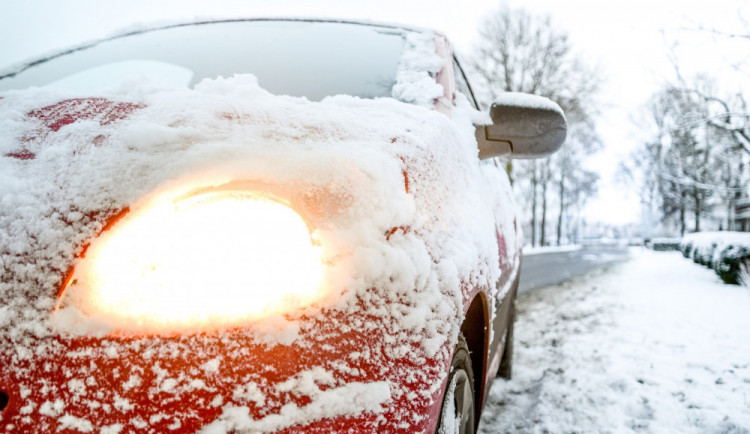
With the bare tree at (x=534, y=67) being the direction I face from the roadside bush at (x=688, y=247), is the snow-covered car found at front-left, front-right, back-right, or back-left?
back-left

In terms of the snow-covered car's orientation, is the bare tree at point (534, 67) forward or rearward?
rearward

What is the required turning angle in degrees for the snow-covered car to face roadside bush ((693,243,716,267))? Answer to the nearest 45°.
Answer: approximately 180°

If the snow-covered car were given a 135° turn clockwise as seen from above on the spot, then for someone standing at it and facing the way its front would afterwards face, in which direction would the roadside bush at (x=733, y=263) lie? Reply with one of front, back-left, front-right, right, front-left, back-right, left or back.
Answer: front-right

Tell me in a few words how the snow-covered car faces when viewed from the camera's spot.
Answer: facing the viewer and to the left of the viewer

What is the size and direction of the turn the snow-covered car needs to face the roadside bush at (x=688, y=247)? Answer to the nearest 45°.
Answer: approximately 180°

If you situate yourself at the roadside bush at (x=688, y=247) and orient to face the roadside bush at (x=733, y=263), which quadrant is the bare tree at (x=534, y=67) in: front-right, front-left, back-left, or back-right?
back-right

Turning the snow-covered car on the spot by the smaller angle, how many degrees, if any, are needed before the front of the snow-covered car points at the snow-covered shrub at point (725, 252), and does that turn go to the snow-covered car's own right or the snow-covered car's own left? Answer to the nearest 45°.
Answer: approximately 180°
